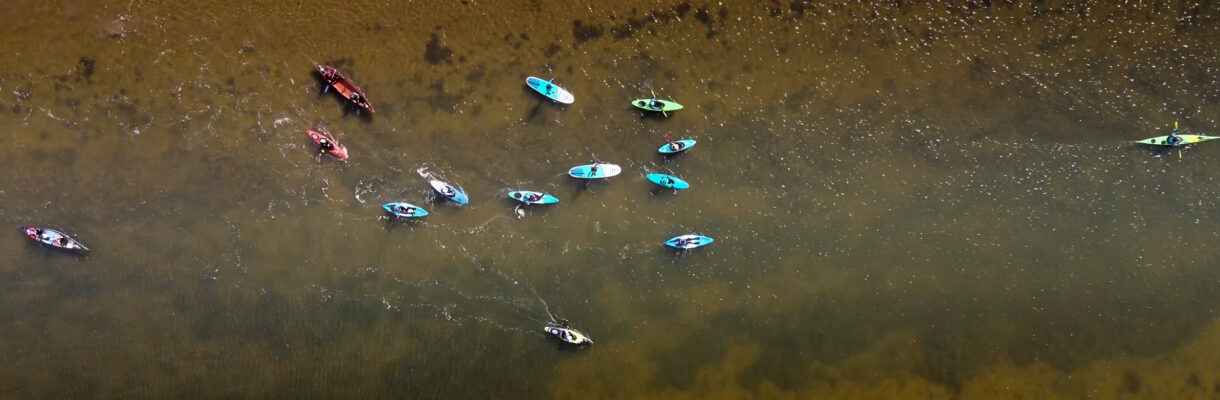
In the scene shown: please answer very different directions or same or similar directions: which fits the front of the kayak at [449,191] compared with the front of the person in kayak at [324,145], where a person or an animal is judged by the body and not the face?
same or similar directions

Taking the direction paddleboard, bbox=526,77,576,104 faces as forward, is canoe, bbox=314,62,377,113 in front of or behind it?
behind

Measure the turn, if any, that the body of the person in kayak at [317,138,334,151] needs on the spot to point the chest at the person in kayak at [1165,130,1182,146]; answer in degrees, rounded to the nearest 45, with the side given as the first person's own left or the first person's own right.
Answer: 0° — they already face them

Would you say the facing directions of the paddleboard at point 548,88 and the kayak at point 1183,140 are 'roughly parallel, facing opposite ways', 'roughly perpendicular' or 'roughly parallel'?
roughly parallel

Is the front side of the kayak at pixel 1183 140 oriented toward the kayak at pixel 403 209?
no

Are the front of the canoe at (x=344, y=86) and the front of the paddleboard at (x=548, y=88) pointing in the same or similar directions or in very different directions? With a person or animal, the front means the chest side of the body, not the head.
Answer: same or similar directions

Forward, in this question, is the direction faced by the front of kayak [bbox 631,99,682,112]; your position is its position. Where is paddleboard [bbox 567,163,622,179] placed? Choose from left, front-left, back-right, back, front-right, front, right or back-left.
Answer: back

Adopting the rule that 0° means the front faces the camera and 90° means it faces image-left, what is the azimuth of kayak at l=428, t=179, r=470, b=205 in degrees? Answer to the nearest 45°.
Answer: approximately 315°

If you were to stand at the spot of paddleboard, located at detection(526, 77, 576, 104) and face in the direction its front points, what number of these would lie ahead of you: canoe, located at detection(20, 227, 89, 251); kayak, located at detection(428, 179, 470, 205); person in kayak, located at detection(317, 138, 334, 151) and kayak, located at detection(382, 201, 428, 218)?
0

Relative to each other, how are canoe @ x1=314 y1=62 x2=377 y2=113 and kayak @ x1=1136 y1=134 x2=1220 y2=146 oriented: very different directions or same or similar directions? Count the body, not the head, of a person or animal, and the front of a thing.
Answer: same or similar directions

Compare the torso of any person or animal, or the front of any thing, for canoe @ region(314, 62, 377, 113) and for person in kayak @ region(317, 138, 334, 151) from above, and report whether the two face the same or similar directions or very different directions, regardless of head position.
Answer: same or similar directions

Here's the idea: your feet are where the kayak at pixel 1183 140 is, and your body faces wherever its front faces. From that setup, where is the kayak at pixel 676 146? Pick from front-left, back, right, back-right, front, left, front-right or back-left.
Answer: back-right

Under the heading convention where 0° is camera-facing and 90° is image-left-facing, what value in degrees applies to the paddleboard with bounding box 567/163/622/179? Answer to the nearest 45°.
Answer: approximately 270°

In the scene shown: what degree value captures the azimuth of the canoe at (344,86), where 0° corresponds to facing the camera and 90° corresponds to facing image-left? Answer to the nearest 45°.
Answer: approximately 315°

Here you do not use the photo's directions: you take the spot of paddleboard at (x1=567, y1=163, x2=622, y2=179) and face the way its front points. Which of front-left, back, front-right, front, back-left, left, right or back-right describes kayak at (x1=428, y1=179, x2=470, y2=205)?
back

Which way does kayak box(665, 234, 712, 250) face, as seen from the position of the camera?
facing to the right of the viewer

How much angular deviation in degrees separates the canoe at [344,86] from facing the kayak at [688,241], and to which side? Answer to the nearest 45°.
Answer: approximately 45° to its left

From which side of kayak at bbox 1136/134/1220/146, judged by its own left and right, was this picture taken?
right

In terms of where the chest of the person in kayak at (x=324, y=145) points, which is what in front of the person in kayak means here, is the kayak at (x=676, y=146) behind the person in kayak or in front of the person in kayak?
in front

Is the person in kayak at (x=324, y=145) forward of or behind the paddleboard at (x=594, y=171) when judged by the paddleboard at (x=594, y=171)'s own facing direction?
behind
